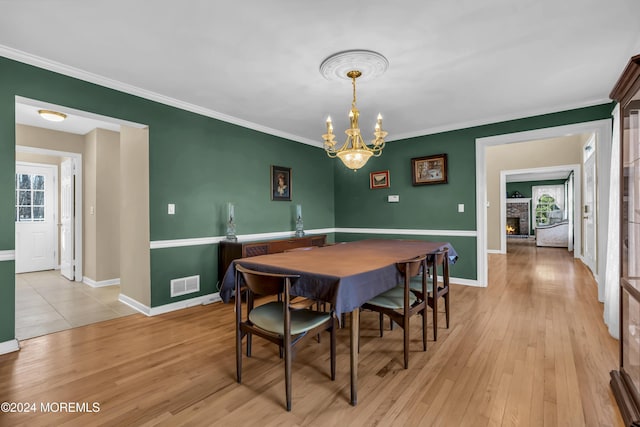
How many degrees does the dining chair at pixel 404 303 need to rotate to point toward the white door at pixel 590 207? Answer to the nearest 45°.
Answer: approximately 90° to its right

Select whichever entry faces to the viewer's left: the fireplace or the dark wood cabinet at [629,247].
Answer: the dark wood cabinet

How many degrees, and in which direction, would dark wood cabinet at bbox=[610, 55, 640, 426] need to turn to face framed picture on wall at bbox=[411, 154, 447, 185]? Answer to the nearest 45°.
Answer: approximately 45° to its right

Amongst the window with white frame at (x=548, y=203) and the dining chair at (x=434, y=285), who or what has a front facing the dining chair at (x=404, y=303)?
the window with white frame

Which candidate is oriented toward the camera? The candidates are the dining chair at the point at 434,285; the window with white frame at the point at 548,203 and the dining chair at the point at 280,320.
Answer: the window with white frame

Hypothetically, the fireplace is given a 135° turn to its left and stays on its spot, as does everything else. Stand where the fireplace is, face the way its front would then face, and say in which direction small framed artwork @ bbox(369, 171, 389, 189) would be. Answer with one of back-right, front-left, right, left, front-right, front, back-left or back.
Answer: back-right

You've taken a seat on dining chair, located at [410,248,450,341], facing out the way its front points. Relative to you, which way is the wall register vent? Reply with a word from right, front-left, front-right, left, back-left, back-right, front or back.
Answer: front-left

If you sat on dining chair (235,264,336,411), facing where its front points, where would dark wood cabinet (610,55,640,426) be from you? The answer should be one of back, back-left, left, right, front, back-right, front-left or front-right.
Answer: front-right

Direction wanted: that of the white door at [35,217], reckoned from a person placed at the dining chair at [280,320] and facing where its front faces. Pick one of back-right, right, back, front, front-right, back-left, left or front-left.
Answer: left

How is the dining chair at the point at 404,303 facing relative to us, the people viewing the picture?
facing away from the viewer and to the left of the viewer

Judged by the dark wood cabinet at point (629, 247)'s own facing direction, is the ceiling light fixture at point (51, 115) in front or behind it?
in front

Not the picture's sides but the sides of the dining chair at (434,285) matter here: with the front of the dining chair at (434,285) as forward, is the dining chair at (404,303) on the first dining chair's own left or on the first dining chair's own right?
on the first dining chair's own left

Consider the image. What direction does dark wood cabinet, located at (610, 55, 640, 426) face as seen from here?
to the viewer's left

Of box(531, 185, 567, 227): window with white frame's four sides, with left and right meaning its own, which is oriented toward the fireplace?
right
